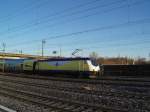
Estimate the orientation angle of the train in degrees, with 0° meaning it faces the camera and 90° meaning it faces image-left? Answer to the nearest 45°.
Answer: approximately 315°
